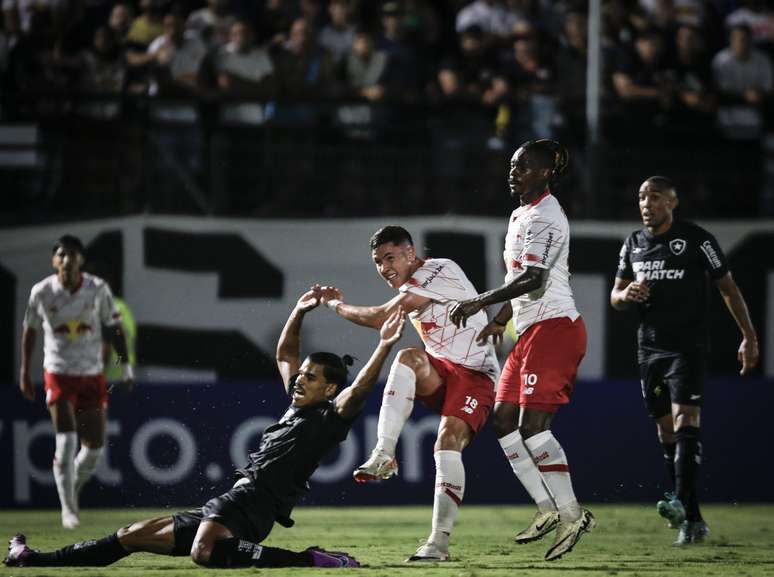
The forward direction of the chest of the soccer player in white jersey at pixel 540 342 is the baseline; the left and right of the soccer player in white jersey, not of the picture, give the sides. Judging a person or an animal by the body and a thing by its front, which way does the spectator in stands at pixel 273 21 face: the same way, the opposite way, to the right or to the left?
to the left

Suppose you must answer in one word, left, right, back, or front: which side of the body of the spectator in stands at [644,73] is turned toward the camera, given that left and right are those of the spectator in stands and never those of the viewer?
front

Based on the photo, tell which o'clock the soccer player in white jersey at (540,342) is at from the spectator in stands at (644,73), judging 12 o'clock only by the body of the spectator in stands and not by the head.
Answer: The soccer player in white jersey is roughly at 12 o'clock from the spectator in stands.

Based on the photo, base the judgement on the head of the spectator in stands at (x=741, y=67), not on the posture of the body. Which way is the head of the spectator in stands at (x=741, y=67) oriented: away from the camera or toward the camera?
toward the camera

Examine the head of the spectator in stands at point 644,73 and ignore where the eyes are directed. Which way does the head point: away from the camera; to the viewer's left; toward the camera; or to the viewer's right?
toward the camera

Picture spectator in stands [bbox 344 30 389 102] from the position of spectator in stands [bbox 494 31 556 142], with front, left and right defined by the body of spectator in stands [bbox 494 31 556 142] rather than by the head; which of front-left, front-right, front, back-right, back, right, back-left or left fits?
front-right

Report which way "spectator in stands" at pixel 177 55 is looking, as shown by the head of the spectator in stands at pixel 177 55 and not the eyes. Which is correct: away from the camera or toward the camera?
toward the camera

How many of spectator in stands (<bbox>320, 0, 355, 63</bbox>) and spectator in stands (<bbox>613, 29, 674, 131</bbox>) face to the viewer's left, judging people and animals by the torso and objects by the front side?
0

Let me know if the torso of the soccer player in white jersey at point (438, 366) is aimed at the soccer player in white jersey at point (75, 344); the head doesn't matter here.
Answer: no

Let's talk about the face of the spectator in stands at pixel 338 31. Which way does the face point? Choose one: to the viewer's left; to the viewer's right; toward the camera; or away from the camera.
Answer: toward the camera

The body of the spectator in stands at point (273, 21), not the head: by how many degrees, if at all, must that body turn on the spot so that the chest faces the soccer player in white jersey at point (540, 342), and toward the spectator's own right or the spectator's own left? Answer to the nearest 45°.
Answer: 0° — they already face them

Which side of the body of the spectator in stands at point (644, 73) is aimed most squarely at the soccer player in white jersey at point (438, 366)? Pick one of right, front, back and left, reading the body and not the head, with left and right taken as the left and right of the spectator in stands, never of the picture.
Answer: front

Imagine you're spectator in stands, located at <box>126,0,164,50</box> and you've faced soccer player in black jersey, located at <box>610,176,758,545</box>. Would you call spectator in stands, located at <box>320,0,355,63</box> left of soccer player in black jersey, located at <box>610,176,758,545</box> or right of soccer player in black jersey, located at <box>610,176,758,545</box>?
left

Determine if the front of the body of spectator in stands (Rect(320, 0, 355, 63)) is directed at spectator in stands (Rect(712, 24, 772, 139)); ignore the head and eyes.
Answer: no

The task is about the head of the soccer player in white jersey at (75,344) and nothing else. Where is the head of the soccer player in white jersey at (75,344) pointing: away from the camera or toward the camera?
toward the camera

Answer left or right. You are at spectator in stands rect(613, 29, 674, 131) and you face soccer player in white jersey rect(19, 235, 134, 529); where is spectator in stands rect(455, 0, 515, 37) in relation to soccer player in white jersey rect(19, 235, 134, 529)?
right

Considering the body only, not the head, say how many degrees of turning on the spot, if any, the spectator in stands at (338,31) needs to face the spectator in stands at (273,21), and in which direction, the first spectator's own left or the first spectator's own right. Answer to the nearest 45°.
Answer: approximately 90° to the first spectator's own right

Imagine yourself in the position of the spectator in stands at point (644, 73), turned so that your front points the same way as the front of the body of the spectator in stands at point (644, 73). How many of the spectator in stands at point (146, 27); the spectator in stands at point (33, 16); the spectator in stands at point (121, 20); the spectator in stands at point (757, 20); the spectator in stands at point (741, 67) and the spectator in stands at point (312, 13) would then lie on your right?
4

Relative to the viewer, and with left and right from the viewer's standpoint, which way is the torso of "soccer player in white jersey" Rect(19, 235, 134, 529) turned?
facing the viewer

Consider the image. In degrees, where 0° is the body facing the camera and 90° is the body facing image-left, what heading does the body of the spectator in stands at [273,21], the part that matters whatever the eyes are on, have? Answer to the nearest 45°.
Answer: approximately 0°

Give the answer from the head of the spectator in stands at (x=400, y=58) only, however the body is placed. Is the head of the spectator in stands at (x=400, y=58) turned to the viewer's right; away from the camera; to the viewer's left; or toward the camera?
toward the camera
